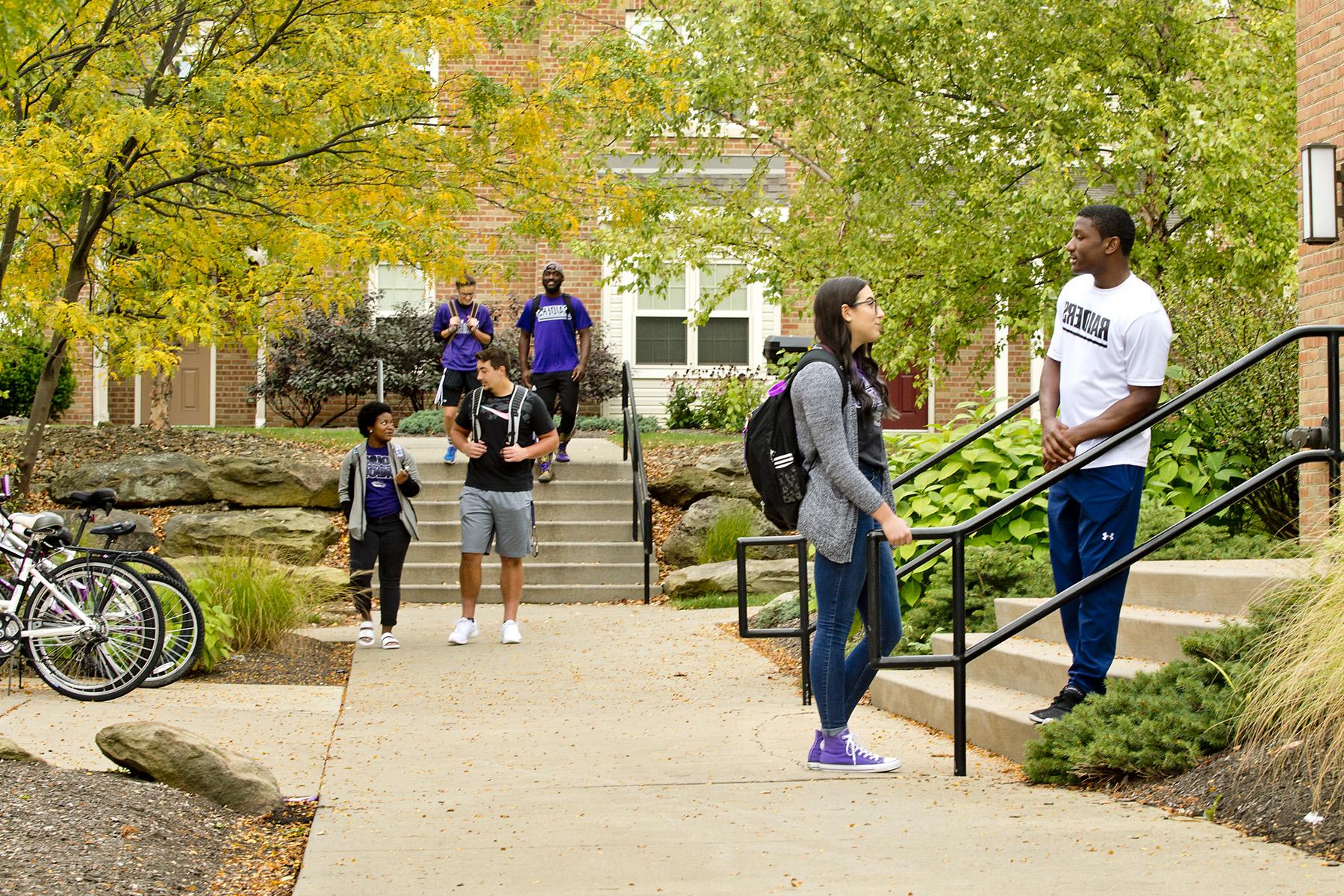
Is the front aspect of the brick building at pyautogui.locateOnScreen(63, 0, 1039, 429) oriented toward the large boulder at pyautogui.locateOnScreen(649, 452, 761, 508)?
yes

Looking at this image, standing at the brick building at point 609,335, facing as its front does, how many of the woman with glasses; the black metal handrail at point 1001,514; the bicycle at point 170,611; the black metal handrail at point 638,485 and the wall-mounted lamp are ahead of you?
5

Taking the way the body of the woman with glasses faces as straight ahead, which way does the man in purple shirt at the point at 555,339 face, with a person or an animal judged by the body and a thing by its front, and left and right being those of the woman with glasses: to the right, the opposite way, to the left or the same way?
to the right

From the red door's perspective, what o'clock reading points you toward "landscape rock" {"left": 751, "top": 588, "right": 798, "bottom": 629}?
The landscape rock is roughly at 12 o'clock from the red door.

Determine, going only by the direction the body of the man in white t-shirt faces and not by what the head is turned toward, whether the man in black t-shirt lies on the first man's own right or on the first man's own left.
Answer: on the first man's own right

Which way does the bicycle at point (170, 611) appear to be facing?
to the viewer's left

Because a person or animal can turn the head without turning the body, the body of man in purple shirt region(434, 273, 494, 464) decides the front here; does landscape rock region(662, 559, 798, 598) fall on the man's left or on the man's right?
on the man's left

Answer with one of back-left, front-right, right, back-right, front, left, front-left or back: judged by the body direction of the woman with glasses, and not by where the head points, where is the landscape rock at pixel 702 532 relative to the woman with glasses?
left

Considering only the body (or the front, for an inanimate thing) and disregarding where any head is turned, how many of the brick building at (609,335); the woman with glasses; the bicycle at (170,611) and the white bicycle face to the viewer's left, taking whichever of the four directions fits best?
2

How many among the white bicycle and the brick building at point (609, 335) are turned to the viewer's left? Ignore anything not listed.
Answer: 1

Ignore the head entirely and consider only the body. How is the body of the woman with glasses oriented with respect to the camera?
to the viewer's right

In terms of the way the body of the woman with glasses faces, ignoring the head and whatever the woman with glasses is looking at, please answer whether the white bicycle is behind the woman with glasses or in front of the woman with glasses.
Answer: behind

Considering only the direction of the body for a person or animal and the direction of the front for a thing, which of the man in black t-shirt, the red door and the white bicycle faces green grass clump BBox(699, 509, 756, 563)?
the red door

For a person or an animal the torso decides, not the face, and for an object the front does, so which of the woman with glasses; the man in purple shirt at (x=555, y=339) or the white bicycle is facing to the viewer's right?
the woman with glasses

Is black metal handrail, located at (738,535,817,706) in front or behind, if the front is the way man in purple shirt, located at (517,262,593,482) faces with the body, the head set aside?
in front

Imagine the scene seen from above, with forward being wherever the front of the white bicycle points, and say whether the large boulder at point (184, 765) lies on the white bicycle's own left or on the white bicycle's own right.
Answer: on the white bicycle's own left

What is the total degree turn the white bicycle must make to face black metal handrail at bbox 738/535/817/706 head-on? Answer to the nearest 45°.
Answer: approximately 135° to its left
